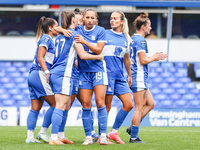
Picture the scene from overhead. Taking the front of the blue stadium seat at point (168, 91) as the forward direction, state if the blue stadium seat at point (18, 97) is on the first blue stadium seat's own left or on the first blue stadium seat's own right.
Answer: on the first blue stadium seat's own right

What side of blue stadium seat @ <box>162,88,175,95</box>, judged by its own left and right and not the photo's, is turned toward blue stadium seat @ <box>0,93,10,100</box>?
right

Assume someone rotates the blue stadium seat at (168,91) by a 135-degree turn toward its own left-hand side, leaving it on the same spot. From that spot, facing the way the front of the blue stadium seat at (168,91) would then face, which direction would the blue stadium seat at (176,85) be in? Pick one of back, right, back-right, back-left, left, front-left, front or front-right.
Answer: front

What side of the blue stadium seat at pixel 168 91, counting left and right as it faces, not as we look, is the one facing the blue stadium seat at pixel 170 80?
back

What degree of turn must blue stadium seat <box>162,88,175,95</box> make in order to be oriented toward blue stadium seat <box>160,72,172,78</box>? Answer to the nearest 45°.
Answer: approximately 180°

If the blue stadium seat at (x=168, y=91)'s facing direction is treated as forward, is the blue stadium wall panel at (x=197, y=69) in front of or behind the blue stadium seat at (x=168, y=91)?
behind

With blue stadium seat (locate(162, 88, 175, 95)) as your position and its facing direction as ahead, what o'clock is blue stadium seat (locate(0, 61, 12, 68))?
blue stadium seat (locate(0, 61, 12, 68)) is roughly at 3 o'clock from blue stadium seat (locate(162, 88, 175, 95)).

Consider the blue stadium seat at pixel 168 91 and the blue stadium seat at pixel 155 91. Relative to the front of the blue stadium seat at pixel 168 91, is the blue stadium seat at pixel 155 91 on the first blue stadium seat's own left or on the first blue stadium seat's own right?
on the first blue stadium seat's own right

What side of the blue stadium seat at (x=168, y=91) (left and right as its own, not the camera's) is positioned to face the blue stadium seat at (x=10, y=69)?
right

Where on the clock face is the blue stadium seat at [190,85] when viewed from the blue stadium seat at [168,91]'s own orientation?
the blue stadium seat at [190,85] is roughly at 8 o'clock from the blue stadium seat at [168,91].

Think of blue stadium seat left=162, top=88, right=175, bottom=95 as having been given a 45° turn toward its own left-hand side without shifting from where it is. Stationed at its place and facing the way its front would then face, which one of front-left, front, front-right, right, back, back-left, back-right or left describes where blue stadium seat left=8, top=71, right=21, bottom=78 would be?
back-right

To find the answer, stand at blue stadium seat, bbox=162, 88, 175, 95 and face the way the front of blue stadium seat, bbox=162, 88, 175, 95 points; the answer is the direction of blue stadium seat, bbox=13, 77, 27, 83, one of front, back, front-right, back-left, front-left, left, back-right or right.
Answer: right

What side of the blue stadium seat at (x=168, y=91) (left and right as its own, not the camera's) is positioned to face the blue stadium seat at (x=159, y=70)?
back

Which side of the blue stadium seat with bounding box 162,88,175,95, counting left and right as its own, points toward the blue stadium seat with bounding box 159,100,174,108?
front

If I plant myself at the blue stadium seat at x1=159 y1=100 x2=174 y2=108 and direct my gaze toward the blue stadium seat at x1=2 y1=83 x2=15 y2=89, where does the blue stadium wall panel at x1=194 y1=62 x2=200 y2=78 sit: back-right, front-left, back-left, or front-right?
back-right

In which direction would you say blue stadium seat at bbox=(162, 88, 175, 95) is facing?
toward the camera

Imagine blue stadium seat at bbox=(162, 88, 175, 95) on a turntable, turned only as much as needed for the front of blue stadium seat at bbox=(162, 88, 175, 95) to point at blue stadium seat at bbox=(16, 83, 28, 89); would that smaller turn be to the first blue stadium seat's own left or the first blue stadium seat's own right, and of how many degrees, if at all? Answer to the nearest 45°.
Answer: approximately 90° to the first blue stadium seat's own right

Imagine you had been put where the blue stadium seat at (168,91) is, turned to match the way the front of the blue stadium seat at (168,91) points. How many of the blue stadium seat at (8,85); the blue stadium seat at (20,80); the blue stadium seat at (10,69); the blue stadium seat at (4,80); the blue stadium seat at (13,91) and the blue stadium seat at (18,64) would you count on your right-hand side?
6
